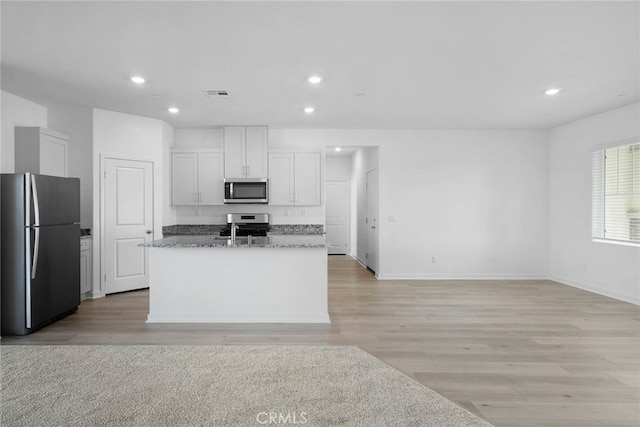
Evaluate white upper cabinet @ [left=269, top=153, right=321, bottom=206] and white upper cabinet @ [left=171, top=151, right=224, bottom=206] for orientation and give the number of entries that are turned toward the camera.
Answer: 2

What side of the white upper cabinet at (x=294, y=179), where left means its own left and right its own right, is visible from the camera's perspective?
front

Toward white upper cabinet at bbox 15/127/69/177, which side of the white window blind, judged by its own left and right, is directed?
front

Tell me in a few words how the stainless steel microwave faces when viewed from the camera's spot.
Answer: facing the viewer

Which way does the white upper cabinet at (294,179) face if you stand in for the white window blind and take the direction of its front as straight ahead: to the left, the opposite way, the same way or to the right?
to the left

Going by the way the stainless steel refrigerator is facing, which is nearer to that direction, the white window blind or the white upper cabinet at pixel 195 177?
the white window blind

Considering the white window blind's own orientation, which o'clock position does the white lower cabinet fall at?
The white lower cabinet is roughly at 12 o'clock from the white window blind.

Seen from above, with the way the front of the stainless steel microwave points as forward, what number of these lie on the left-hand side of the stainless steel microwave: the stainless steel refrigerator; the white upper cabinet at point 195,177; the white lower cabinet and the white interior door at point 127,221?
0

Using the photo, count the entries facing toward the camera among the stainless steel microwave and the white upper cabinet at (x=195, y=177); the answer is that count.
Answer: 2

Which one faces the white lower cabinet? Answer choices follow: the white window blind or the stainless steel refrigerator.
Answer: the white window blind

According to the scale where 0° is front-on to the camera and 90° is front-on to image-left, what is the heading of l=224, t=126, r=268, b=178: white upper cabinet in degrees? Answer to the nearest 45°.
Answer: approximately 0°

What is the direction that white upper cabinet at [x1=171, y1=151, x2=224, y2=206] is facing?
toward the camera

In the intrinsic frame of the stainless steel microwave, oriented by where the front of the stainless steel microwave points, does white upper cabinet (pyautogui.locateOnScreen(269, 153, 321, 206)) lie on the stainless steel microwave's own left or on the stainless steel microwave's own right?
on the stainless steel microwave's own left

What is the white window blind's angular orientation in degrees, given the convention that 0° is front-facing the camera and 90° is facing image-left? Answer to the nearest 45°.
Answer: approximately 45°

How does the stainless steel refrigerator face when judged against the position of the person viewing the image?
facing the viewer and to the right of the viewer

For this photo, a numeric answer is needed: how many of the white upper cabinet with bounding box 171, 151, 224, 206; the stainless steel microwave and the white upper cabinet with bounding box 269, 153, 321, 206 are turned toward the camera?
3
